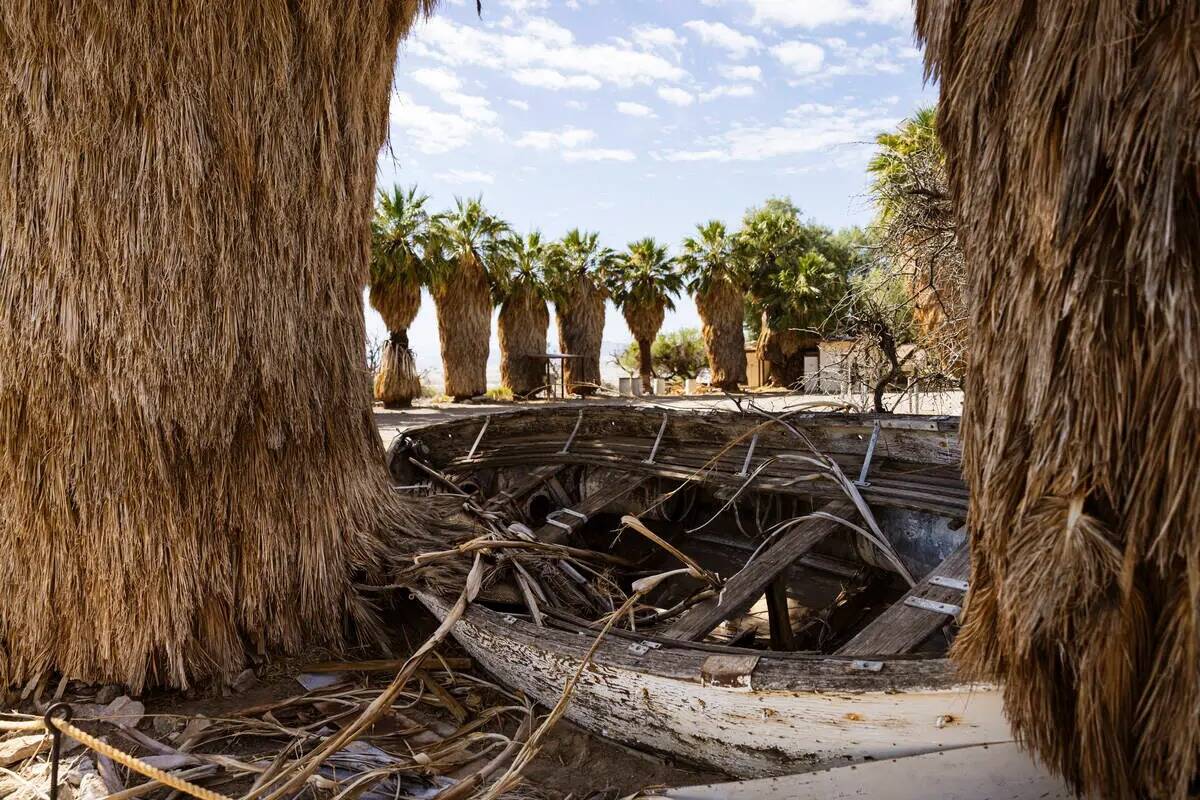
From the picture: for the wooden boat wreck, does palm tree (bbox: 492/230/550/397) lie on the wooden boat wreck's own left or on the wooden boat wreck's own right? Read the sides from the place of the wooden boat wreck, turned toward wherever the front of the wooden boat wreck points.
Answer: on the wooden boat wreck's own right

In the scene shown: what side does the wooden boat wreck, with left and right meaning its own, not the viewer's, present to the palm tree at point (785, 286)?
right

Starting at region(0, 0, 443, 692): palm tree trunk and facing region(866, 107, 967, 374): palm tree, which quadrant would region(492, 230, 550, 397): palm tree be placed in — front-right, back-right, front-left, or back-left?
front-left

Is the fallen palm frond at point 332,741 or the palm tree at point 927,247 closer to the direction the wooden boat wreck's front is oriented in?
the fallen palm frond

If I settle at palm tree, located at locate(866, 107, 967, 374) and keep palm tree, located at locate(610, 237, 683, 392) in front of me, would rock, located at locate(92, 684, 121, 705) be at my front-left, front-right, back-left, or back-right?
back-left

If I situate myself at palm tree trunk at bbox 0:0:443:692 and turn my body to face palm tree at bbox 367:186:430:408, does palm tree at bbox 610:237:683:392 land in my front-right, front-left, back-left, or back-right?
front-right

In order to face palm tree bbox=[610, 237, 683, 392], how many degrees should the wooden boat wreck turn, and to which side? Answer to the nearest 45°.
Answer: approximately 90° to its right

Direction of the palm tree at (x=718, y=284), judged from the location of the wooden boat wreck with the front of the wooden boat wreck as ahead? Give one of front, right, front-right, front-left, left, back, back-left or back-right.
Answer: right

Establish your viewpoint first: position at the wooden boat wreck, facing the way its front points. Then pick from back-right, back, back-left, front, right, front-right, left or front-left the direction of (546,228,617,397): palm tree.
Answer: right

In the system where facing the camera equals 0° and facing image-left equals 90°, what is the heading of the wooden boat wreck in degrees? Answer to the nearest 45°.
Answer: approximately 90°

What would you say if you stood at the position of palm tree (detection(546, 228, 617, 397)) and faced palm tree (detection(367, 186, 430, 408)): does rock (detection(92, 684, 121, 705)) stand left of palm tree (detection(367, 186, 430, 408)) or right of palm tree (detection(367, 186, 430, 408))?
left
